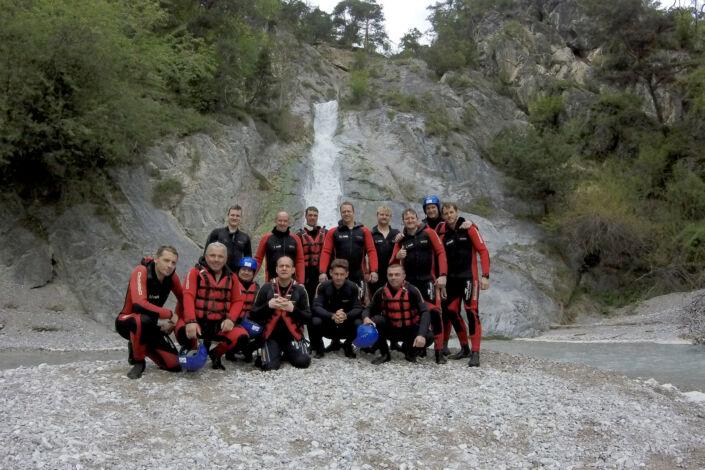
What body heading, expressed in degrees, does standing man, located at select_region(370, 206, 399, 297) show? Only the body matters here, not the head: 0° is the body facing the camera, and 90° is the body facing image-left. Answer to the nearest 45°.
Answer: approximately 0°

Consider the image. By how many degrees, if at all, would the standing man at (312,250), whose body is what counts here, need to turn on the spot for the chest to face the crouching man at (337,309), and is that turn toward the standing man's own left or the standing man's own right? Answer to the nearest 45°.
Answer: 0° — they already face them

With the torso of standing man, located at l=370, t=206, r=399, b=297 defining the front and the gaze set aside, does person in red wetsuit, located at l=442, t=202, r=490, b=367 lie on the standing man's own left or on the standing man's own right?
on the standing man's own left

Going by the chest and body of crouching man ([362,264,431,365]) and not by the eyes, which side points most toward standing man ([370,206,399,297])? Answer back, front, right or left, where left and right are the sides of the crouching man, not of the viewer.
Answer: back

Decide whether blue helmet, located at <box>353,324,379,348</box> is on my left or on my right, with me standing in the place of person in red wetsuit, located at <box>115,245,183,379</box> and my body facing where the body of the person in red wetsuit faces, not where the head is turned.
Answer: on my left

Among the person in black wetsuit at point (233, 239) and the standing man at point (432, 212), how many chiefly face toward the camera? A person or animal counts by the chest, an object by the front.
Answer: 2

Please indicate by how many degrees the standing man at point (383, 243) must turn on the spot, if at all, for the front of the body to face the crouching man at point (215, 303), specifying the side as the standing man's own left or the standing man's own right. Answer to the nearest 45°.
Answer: approximately 45° to the standing man's own right
